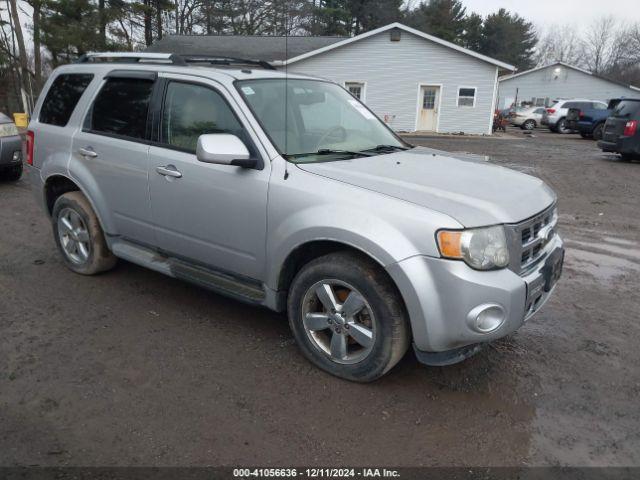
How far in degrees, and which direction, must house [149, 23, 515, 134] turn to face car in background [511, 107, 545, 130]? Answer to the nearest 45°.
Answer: approximately 135° to its left

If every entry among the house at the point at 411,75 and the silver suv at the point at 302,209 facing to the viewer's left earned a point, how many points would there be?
0

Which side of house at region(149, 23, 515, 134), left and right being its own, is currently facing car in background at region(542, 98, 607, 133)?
left

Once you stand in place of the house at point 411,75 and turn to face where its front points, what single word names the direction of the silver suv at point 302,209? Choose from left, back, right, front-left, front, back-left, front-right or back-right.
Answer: front

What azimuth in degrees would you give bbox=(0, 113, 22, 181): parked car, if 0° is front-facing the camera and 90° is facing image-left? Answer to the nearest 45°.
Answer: approximately 315°

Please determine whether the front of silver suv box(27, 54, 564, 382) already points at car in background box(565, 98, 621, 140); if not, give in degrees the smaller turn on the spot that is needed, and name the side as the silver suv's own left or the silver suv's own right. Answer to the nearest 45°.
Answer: approximately 90° to the silver suv's own left

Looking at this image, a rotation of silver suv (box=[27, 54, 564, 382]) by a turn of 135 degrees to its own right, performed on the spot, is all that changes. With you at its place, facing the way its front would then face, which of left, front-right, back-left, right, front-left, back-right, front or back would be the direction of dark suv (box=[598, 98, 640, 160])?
back-right

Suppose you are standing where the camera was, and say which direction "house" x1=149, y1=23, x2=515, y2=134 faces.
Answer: facing the viewer

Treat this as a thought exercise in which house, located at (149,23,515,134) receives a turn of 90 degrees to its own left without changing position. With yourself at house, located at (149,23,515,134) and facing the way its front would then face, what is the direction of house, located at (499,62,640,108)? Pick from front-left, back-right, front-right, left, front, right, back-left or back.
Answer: front-left

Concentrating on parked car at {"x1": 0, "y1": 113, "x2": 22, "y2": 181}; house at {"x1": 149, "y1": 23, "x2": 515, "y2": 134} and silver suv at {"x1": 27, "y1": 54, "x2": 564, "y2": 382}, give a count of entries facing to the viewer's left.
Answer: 0

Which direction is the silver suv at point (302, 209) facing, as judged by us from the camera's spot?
facing the viewer and to the right of the viewer

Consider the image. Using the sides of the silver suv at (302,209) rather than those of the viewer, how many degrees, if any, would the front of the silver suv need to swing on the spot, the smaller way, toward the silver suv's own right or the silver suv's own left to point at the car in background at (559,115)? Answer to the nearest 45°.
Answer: approximately 90° to the silver suv's own left
